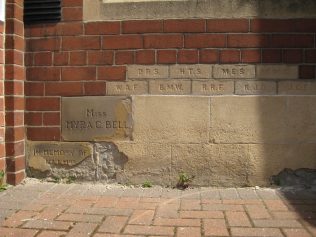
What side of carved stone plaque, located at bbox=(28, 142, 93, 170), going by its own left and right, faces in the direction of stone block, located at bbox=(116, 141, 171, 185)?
left

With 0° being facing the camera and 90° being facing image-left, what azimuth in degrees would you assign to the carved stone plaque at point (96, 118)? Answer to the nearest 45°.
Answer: approximately 0°

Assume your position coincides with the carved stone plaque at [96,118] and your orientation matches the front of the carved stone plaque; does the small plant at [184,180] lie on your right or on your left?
on your left

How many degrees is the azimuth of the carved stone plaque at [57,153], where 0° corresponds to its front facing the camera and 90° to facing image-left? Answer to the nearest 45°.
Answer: approximately 0°

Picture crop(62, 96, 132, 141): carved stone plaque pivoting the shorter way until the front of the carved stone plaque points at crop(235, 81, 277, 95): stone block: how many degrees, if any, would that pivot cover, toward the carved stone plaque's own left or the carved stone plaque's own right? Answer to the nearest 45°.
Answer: approximately 90° to the carved stone plaque's own left

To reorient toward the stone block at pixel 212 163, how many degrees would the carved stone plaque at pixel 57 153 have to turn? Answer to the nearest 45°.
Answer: approximately 90° to its left

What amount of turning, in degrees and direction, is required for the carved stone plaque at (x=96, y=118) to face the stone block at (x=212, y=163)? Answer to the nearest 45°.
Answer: approximately 90° to its left

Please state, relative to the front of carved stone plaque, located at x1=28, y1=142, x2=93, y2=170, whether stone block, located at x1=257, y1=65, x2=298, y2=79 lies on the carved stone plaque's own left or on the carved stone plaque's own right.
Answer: on the carved stone plaque's own left

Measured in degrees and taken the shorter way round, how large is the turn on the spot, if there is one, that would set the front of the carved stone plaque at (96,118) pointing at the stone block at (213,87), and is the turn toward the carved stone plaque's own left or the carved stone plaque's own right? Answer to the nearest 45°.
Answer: approximately 90° to the carved stone plaque's own left

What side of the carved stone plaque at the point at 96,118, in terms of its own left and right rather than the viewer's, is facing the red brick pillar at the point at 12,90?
right
